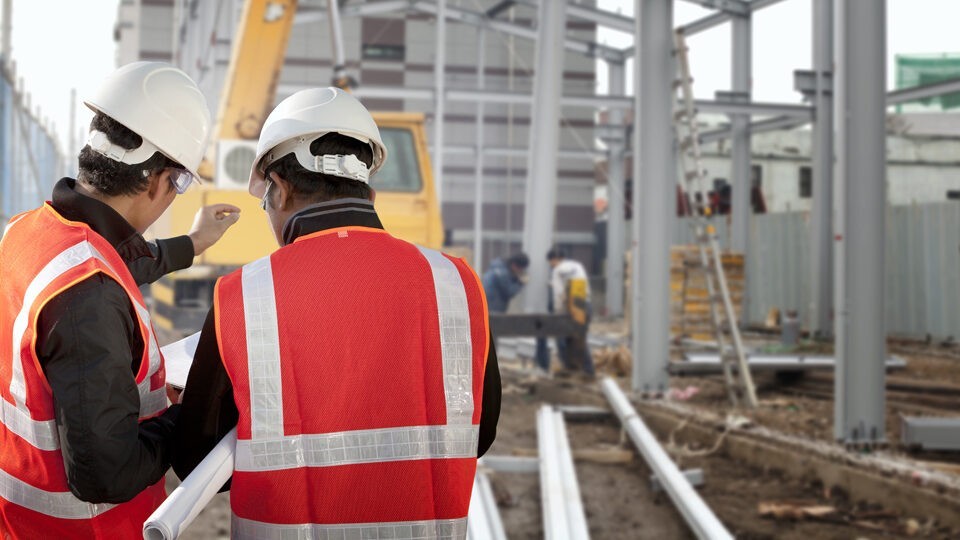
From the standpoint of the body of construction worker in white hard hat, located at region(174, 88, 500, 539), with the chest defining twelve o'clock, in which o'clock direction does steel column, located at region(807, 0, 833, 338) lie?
The steel column is roughly at 1 o'clock from the construction worker in white hard hat.

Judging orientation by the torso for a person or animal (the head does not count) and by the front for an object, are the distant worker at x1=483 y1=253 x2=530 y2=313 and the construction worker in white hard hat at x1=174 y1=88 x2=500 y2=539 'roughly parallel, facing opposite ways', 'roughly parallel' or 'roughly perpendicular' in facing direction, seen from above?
roughly perpendicular

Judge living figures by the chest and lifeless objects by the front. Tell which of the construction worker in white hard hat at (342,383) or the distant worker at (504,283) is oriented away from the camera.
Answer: the construction worker in white hard hat

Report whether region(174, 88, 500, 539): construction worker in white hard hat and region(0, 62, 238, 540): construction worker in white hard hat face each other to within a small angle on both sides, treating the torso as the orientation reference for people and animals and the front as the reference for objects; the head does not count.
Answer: no

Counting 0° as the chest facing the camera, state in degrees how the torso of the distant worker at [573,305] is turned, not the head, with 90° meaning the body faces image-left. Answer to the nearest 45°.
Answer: approximately 90°

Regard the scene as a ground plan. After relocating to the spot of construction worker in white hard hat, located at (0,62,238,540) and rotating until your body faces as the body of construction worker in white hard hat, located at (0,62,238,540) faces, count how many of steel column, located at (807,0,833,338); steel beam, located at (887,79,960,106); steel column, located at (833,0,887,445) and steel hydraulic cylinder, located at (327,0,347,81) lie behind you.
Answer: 0

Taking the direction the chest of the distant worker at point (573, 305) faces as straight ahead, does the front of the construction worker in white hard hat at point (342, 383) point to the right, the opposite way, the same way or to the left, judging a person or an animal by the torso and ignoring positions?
to the right

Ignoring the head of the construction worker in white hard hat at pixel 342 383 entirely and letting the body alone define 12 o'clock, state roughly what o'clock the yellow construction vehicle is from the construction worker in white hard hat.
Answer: The yellow construction vehicle is roughly at 12 o'clock from the construction worker in white hard hat.

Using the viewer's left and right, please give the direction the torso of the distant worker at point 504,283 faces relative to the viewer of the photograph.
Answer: facing to the right of the viewer

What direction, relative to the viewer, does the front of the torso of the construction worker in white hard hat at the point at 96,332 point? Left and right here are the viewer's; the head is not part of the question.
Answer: facing away from the viewer and to the right of the viewer

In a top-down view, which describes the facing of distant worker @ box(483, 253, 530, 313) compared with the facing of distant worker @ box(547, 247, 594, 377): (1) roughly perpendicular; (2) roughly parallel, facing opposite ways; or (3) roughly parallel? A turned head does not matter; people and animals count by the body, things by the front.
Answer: roughly parallel, facing opposite ways

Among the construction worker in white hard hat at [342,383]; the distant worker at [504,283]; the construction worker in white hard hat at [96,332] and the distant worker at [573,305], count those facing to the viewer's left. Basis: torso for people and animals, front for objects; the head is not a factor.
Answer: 1

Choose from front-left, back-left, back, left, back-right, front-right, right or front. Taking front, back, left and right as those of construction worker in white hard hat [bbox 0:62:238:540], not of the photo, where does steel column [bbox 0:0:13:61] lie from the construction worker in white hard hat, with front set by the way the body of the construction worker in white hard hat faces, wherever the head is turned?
front-left

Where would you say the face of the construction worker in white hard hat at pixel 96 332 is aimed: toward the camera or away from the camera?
away from the camera

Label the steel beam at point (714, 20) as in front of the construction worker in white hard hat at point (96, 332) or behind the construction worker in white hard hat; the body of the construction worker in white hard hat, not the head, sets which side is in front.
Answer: in front

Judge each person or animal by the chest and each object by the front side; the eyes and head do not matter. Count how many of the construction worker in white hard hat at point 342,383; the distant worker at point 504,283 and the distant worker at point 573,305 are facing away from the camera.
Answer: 1

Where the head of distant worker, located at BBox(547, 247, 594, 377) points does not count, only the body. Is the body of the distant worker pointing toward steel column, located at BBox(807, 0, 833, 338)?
no

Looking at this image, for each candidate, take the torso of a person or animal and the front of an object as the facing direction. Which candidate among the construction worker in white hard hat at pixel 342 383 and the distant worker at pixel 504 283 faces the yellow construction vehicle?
the construction worker in white hard hat

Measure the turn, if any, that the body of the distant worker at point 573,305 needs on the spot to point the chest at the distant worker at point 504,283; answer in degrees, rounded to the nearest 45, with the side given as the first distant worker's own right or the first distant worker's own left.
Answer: approximately 45° to the first distant worker's own right

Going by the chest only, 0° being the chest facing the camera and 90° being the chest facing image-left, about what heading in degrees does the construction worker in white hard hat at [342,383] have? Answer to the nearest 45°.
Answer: approximately 180°
